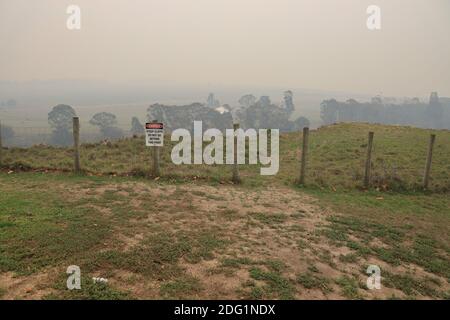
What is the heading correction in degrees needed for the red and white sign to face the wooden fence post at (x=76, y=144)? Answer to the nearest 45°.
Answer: approximately 90° to its right

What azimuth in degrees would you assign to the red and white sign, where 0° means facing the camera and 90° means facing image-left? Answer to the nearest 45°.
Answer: approximately 0°
